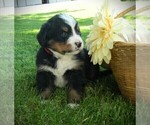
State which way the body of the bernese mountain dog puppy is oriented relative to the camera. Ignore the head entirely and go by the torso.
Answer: toward the camera
